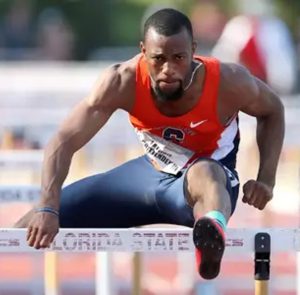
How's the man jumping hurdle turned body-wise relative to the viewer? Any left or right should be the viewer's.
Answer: facing the viewer
